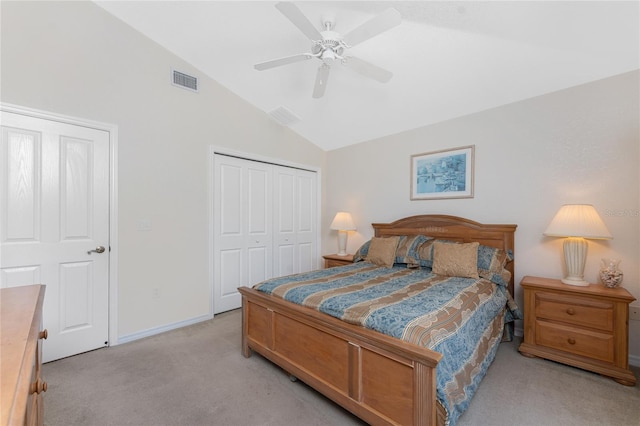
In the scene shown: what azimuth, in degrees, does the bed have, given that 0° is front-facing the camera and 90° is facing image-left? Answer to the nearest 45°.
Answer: approximately 45°

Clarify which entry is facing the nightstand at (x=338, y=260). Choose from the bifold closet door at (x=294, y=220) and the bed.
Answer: the bifold closet door

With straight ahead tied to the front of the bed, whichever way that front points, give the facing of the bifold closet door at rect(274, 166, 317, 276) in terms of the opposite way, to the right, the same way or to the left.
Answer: to the left

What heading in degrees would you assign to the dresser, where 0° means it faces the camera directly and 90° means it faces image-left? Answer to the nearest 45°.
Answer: approximately 270°

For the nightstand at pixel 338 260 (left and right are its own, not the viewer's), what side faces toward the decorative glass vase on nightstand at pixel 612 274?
left

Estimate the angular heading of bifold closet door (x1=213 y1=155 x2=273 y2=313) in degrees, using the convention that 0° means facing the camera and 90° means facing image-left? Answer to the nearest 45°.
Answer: approximately 315°

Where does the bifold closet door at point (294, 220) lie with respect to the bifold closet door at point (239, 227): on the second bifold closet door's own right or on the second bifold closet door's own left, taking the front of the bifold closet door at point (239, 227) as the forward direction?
on the second bifold closet door's own left

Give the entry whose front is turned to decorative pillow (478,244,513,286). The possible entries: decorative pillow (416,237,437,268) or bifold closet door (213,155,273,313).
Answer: the bifold closet door

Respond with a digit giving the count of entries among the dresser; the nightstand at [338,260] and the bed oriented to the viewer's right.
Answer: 1

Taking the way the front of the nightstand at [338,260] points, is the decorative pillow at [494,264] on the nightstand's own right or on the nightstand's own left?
on the nightstand's own left

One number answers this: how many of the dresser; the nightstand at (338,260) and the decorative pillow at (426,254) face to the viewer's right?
1

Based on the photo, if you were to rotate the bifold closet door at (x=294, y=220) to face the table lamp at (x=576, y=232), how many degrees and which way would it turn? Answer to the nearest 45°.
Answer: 0° — it already faces it

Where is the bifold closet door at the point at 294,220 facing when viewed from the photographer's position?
facing the viewer and to the right of the viewer

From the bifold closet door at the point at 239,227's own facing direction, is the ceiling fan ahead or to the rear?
ahead
